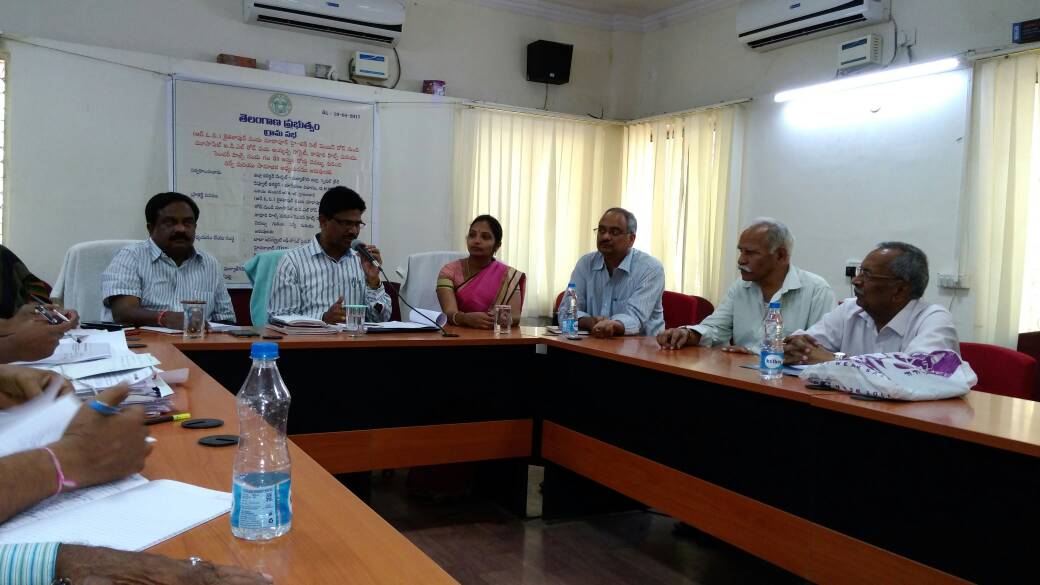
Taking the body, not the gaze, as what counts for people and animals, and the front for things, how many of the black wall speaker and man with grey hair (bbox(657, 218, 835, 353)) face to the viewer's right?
0

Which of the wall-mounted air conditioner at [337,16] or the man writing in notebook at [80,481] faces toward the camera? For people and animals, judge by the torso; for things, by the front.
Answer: the wall-mounted air conditioner

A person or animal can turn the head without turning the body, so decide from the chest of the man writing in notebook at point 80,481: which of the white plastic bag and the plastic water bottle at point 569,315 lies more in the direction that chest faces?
the white plastic bag

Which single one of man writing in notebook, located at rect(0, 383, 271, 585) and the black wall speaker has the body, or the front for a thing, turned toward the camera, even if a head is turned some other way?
the black wall speaker

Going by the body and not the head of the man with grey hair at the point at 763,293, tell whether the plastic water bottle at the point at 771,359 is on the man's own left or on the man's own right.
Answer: on the man's own left

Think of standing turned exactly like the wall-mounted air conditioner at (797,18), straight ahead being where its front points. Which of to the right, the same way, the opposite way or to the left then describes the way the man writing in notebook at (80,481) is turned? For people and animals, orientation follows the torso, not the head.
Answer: the opposite way

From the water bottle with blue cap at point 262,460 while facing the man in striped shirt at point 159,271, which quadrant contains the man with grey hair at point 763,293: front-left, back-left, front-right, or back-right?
front-right

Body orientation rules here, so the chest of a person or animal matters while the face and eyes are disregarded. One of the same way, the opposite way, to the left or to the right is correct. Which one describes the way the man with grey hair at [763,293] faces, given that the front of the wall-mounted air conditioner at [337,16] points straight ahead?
to the right

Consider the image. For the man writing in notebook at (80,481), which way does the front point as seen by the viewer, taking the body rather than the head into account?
to the viewer's right

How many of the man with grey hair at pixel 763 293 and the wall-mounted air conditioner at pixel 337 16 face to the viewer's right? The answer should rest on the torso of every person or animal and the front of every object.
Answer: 0

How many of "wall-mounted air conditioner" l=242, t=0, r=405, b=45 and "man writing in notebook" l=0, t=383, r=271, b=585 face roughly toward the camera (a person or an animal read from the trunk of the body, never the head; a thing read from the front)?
1

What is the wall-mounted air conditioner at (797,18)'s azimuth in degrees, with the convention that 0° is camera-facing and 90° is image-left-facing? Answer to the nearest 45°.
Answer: approximately 45°

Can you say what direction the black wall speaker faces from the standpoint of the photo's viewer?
facing the viewer

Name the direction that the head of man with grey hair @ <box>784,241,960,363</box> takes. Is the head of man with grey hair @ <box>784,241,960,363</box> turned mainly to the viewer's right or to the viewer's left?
to the viewer's left

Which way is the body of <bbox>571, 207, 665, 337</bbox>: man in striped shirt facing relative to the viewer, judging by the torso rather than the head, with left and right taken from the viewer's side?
facing the viewer and to the left of the viewer

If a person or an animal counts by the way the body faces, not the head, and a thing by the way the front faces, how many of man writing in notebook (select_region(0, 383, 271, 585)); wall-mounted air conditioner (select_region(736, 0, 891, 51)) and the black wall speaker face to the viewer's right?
1
